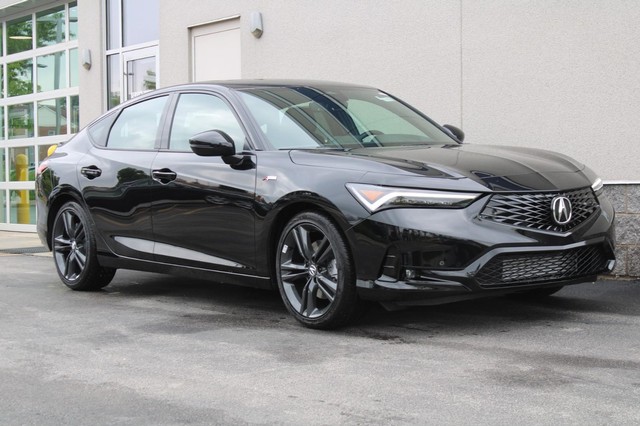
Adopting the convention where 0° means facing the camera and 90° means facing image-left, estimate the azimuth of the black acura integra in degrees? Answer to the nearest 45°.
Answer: approximately 315°
